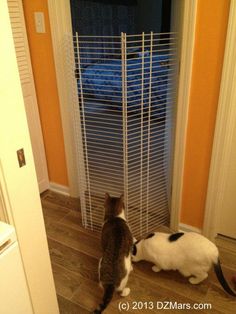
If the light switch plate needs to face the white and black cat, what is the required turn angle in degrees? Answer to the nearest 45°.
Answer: approximately 45° to its left

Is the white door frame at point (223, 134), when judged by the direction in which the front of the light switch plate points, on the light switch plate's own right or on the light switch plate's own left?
on the light switch plate's own left

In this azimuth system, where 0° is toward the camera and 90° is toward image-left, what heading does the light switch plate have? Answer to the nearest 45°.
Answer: approximately 0°

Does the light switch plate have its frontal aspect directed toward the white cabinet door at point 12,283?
yes

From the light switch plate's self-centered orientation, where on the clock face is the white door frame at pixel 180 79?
The white door frame is roughly at 10 o'clock from the light switch plate.
